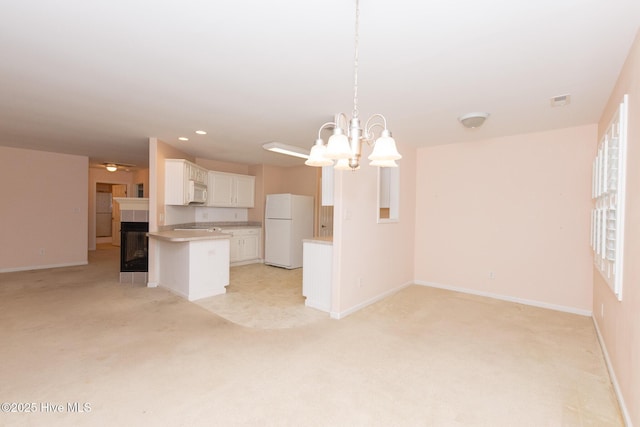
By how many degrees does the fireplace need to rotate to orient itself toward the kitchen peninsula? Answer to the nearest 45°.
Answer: approximately 45° to its left

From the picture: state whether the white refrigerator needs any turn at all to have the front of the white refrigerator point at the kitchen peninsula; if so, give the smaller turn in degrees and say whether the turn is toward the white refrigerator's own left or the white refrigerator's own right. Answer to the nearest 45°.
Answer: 0° — it already faces it

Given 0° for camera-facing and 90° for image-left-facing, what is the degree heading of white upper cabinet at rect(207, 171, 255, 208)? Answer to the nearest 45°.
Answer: approximately 315°

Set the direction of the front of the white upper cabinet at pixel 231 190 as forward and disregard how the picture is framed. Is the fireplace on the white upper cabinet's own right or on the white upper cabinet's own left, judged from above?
on the white upper cabinet's own right

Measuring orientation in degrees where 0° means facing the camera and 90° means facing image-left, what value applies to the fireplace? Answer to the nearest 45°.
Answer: approximately 0°

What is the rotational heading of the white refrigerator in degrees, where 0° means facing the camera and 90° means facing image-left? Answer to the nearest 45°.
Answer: approximately 45°
